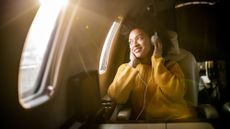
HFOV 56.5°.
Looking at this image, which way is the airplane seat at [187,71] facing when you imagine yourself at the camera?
facing the viewer

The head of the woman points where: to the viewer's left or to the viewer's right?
to the viewer's left
